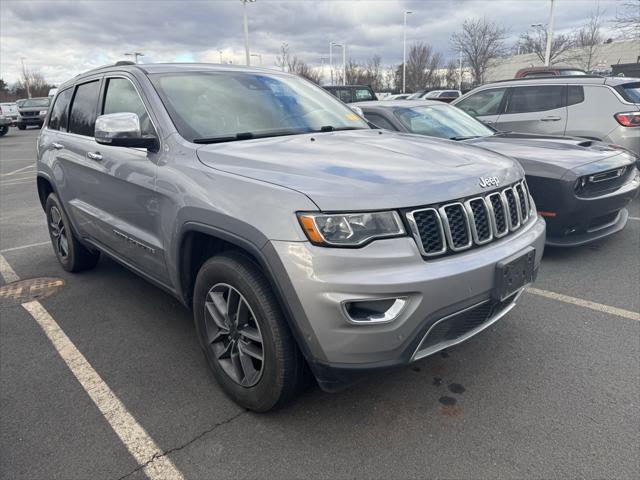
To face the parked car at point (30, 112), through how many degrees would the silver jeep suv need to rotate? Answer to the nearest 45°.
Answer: approximately 180°

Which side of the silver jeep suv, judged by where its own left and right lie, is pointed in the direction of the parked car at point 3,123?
back

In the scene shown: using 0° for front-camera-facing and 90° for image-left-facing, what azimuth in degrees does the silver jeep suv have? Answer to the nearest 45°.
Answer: approximately 315°

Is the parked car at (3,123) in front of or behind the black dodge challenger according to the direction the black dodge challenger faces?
behind

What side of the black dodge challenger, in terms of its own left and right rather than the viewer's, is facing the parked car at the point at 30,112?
back

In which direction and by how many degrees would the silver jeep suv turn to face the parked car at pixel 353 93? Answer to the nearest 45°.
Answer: approximately 135° to its left

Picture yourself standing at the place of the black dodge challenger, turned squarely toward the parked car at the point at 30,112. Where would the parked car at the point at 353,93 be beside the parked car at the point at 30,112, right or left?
right

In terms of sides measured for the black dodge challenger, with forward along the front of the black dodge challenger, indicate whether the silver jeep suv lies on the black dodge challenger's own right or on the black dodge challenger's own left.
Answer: on the black dodge challenger's own right

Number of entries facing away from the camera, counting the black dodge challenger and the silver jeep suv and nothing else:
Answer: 0

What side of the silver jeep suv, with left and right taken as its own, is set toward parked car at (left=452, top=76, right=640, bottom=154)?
left

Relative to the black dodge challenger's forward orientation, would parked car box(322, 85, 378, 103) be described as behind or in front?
behind
